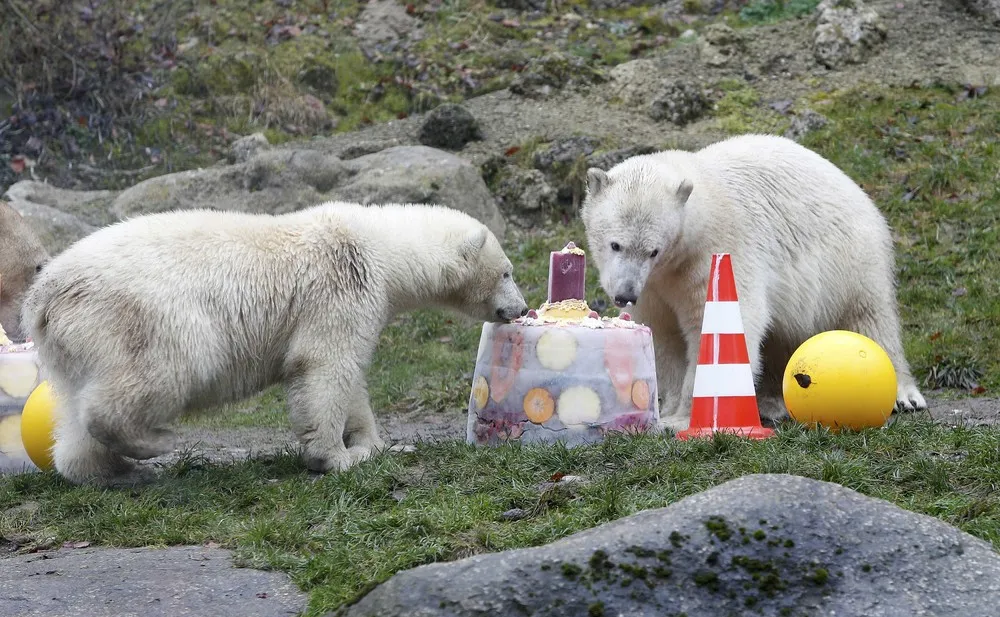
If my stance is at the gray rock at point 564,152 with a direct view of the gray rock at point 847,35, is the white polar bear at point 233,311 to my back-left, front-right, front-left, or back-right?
back-right

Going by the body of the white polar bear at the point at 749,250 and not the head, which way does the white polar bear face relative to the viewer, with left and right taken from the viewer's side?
facing the viewer and to the left of the viewer

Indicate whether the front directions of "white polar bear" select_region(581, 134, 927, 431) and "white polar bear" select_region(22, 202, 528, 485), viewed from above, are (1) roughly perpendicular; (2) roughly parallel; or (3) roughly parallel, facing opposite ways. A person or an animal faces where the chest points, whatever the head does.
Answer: roughly parallel, facing opposite ways

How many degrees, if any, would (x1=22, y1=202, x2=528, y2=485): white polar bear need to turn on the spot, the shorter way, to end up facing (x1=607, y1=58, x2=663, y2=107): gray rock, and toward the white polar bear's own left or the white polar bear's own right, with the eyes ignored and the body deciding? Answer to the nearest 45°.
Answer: approximately 45° to the white polar bear's own left

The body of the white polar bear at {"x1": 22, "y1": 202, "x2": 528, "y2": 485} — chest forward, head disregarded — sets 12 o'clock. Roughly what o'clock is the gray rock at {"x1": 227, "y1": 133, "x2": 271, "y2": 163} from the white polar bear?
The gray rock is roughly at 9 o'clock from the white polar bear.

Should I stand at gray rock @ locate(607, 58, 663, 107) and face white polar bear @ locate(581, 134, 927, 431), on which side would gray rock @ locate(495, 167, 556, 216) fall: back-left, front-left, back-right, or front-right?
front-right

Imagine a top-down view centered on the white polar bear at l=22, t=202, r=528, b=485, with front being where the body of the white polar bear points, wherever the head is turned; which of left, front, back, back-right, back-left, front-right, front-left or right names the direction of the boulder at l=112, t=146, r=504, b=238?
left

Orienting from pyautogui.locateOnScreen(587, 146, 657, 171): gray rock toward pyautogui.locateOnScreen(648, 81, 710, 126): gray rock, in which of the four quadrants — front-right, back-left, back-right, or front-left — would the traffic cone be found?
back-right

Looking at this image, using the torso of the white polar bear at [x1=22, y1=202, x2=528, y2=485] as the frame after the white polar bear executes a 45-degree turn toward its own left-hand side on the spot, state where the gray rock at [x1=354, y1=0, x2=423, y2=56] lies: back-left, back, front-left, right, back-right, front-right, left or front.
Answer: front-left

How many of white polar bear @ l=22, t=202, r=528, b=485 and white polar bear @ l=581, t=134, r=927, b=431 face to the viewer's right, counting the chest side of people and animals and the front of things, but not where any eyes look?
1

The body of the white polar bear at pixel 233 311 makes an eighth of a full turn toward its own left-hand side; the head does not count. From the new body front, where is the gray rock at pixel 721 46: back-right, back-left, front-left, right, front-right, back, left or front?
front

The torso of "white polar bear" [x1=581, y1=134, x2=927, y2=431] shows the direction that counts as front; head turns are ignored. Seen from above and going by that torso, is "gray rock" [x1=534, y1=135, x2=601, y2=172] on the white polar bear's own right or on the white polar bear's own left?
on the white polar bear's own right

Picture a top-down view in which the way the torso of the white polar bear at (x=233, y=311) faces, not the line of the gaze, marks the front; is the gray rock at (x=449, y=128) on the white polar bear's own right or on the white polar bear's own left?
on the white polar bear's own left

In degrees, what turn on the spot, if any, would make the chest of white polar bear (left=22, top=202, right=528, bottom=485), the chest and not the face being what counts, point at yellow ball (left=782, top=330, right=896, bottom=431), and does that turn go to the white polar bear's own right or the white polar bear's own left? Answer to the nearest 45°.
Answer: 0° — it already faces it

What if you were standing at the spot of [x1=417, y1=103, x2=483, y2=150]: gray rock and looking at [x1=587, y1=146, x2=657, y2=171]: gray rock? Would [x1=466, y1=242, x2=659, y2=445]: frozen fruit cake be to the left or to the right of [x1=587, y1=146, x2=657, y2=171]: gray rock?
right

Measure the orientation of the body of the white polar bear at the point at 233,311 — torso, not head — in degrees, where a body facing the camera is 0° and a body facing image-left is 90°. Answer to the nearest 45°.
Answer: approximately 270°

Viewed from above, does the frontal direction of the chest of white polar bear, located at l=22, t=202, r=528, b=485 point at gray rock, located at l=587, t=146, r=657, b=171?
no

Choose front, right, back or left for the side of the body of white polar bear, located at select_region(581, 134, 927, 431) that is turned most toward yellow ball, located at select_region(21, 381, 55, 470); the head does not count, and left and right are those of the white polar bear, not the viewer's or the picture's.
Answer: front

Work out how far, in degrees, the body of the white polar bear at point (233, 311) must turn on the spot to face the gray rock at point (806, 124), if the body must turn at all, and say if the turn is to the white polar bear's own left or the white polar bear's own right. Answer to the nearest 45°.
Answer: approximately 45° to the white polar bear's own left
